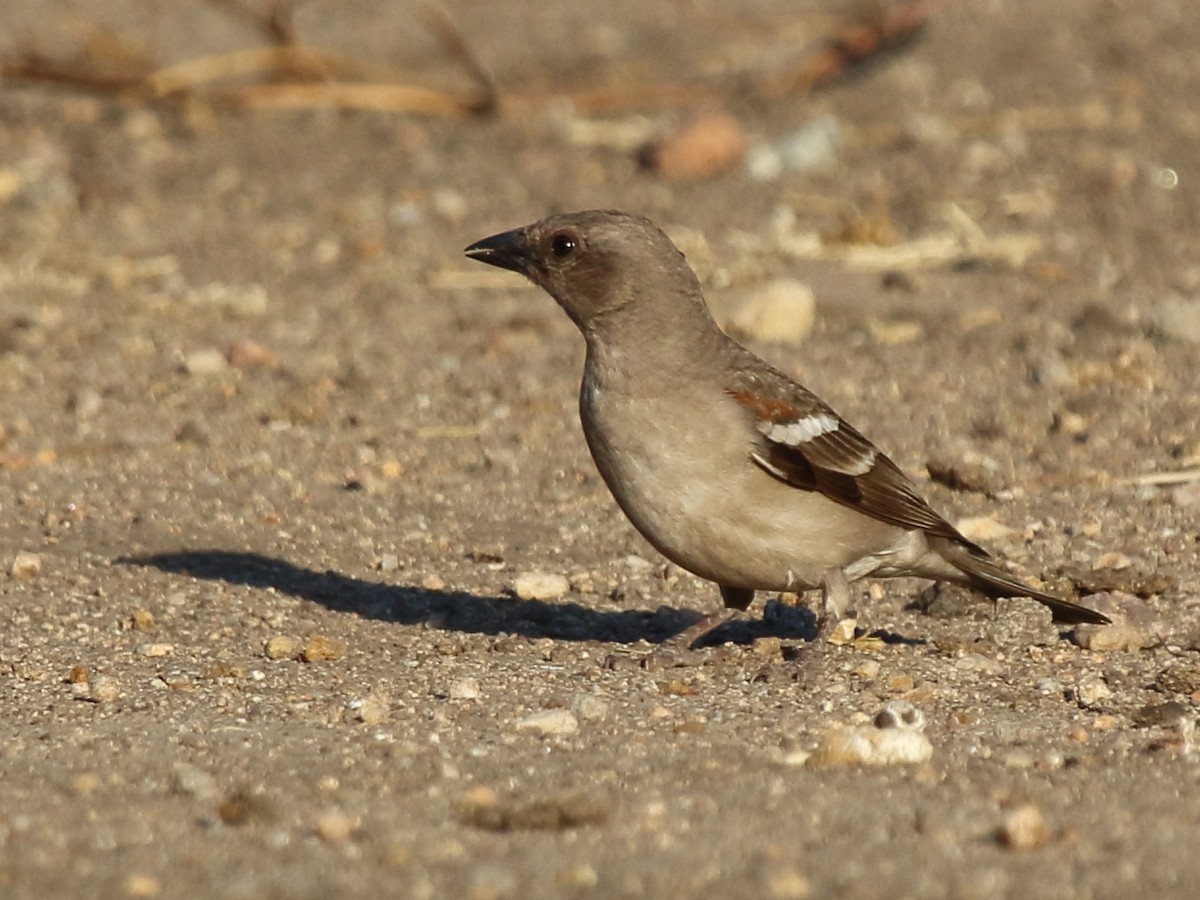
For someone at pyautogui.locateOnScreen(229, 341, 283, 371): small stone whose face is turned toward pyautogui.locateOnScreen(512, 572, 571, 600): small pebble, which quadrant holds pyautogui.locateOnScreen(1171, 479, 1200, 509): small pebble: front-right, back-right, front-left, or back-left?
front-left

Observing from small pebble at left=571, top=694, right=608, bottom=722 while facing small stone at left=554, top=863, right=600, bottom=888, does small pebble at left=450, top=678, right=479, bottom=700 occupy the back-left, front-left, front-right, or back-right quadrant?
back-right

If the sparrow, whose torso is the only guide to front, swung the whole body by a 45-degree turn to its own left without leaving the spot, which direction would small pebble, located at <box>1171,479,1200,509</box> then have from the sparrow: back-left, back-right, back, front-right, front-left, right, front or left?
back

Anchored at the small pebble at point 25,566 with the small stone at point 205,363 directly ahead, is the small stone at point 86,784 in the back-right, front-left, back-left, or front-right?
back-right

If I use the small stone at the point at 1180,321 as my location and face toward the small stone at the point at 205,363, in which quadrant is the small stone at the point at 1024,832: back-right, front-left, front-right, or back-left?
front-left

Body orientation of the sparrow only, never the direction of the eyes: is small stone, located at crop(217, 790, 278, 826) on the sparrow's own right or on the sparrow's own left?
on the sparrow's own left

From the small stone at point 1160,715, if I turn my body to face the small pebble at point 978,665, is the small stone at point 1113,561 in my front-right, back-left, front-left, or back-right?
front-right

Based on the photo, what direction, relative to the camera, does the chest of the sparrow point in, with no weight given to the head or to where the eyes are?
to the viewer's left

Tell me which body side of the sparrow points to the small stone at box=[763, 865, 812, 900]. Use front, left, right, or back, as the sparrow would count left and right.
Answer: left

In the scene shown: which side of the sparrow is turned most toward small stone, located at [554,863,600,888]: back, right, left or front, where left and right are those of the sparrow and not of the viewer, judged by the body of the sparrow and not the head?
left

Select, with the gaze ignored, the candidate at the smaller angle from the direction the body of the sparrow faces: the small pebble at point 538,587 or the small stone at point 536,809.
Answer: the small pebble

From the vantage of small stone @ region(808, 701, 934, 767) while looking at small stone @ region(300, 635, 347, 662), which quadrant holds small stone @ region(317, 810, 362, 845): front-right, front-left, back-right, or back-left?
front-left

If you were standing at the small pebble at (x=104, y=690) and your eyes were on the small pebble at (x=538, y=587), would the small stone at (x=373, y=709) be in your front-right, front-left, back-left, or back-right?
front-right

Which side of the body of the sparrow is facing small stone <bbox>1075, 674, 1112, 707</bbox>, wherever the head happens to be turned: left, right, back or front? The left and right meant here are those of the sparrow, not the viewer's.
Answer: back

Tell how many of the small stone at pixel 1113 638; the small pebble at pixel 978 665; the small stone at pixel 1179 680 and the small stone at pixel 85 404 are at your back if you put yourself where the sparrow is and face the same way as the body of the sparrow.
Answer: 3

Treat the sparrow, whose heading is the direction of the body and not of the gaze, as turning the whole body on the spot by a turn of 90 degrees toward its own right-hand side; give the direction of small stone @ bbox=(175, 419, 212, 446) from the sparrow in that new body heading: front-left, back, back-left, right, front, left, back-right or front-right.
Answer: front-left

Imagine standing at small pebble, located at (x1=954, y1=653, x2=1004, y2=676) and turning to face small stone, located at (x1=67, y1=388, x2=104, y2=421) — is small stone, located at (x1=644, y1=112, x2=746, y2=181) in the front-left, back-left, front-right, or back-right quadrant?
front-right

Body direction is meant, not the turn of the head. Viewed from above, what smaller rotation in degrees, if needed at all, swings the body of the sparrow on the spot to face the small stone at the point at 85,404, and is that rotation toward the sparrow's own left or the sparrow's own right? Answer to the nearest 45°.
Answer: approximately 45° to the sparrow's own right

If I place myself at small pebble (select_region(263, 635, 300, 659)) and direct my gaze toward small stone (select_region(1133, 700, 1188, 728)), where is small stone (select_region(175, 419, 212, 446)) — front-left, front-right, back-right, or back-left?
back-left
